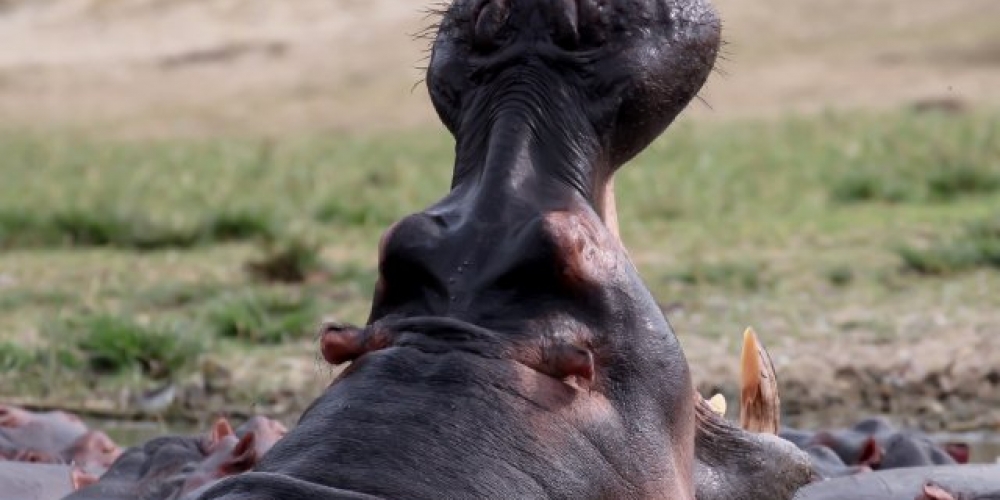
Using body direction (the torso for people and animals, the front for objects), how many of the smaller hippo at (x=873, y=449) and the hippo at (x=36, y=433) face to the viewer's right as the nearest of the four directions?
1

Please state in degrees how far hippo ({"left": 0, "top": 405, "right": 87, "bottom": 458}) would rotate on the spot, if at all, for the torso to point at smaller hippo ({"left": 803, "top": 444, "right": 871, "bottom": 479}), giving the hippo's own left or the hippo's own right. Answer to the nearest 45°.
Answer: approximately 45° to the hippo's own right

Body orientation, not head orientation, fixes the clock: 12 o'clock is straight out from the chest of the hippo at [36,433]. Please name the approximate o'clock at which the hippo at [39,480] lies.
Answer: the hippo at [39,480] is roughly at 3 o'clock from the hippo at [36,433].

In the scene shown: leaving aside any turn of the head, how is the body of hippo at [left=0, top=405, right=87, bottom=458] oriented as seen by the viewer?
to the viewer's right

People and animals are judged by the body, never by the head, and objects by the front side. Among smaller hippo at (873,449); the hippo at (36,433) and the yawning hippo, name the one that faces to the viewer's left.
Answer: the smaller hippo

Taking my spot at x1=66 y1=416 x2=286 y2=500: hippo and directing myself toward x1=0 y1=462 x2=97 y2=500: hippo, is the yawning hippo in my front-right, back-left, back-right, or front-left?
back-left
